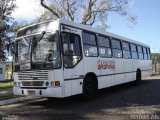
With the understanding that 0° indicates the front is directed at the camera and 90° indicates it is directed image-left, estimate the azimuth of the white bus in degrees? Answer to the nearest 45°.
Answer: approximately 45°
